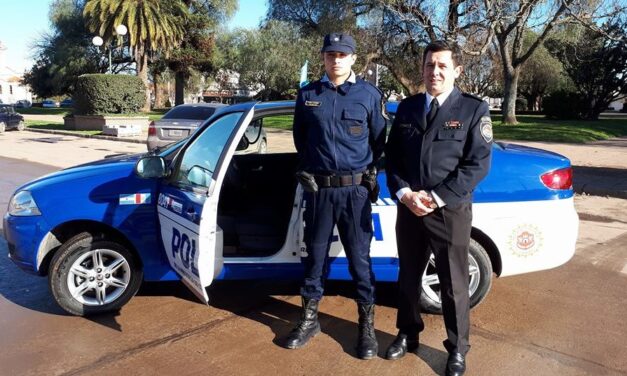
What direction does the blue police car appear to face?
to the viewer's left

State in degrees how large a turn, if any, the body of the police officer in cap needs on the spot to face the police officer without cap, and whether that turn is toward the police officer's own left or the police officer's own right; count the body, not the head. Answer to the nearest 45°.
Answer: approximately 45° to the police officer's own left

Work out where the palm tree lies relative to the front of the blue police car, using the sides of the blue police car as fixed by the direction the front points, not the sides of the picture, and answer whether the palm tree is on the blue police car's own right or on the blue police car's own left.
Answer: on the blue police car's own right

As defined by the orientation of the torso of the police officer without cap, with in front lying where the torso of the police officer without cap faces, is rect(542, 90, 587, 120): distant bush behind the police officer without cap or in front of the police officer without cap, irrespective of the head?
behind

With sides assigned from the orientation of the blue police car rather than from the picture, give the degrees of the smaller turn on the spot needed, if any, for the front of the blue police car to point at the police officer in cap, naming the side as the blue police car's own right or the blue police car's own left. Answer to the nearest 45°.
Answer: approximately 135° to the blue police car's own left

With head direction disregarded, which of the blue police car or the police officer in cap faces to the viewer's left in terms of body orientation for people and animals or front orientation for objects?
the blue police car

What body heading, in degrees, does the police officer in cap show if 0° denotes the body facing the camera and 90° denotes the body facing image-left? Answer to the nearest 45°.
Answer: approximately 0°

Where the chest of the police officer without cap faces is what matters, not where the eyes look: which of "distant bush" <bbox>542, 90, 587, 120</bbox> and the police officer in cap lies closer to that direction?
the police officer in cap

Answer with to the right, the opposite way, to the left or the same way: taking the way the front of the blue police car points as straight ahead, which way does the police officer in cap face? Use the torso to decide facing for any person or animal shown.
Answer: to the left

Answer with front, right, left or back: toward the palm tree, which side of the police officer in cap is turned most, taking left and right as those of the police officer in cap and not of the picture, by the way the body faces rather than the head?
back

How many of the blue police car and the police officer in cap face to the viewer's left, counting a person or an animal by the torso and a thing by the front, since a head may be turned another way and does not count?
1
